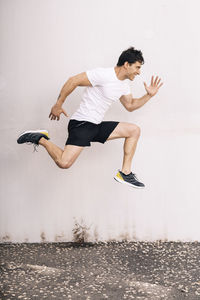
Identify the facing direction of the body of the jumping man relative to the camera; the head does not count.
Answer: to the viewer's right

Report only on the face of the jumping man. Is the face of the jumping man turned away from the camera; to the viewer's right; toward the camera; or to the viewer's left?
to the viewer's right
